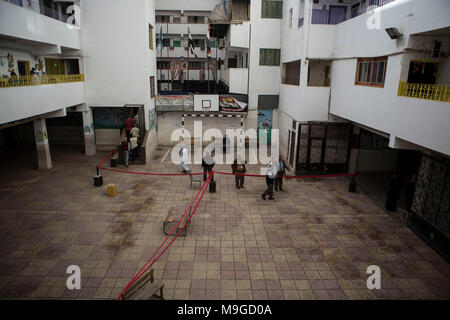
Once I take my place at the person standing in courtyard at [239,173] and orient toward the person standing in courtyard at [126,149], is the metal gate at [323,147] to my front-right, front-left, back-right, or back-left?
back-right

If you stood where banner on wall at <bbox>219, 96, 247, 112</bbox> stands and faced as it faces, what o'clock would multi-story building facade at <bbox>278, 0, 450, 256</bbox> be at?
The multi-story building facade is roughly at 11 o'clock from the banner on wall.

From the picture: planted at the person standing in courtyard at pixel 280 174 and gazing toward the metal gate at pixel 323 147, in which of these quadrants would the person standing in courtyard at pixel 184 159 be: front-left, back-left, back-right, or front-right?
back-left

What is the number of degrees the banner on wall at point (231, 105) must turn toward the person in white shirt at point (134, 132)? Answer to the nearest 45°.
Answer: approximately 45° to its right

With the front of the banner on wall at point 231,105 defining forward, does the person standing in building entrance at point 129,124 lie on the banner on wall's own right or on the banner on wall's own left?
on the banner on wall's own right

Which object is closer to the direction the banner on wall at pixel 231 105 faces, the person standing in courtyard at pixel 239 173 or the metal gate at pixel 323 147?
the person standing in courtyard
